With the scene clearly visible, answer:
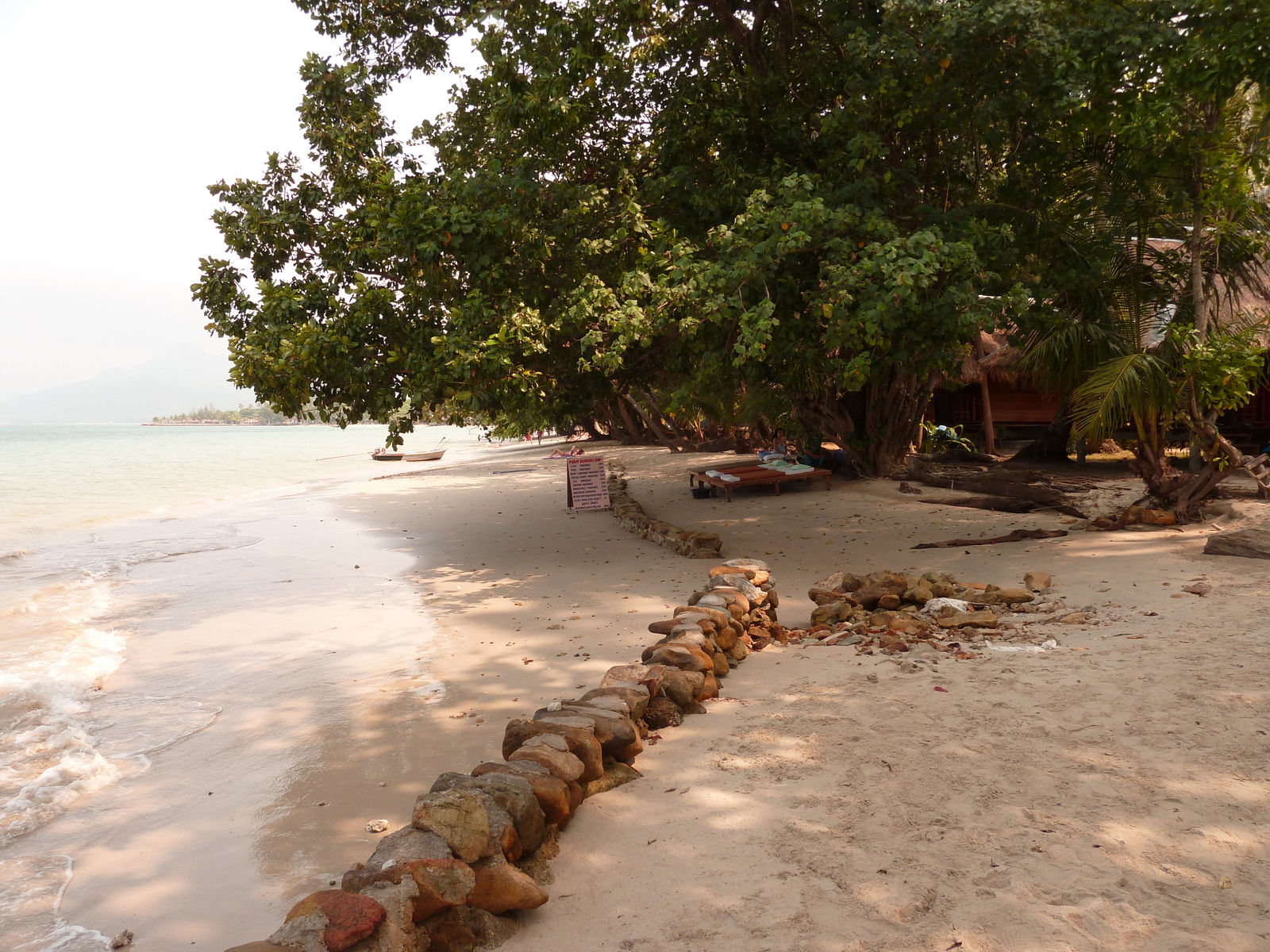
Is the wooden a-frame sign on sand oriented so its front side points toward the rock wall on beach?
yes

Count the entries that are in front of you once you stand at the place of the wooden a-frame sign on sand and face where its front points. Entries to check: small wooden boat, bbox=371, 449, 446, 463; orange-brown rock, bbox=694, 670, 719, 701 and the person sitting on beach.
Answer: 1

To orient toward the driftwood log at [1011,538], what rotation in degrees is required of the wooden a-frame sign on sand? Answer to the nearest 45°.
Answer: approximately 45° to its left

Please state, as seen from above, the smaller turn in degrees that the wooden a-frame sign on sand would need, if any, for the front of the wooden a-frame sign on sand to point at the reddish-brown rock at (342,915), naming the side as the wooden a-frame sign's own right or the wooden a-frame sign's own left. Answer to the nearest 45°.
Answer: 0° — it already faces it

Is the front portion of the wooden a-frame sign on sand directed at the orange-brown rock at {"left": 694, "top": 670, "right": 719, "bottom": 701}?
yes

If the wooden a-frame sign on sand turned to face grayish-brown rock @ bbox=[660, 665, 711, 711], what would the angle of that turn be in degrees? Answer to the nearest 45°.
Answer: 0° — it already faces it

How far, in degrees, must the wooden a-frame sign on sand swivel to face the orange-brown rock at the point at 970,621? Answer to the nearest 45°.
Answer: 0° — it already faces it

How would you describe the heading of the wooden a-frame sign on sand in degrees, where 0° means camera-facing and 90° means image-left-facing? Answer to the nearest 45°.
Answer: approximately 0°

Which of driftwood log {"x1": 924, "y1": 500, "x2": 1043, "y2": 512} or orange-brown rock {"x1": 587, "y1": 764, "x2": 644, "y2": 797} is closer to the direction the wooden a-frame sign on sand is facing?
the orange-brown rock

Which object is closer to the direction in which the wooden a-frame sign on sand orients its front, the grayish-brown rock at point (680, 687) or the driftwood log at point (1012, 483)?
the grayish-brown rock

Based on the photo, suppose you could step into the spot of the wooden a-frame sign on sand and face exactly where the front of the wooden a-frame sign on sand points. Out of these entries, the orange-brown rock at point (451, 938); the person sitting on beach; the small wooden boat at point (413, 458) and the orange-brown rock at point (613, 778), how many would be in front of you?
2
